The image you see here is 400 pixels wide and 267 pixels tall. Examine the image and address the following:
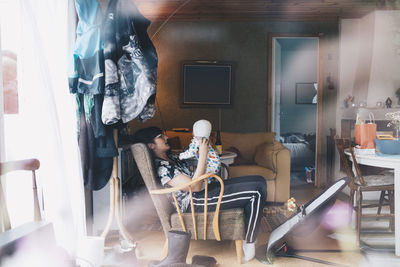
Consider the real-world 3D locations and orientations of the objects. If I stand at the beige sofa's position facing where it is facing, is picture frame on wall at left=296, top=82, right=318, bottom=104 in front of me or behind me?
behind

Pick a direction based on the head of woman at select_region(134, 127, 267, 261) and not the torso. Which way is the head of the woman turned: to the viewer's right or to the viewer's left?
to the viewer's right

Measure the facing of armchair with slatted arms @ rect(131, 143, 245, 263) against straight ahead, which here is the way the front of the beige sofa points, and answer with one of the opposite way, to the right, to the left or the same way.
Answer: to the left

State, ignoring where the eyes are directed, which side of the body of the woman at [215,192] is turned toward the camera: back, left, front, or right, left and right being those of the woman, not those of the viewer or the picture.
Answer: right

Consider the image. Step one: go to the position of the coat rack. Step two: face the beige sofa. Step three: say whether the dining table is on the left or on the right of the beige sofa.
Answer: right

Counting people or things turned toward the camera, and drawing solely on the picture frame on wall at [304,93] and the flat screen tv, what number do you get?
2

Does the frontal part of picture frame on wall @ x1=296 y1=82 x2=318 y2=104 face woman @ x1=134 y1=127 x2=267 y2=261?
yes

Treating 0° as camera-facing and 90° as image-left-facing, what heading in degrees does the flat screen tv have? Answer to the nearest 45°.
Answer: approximately 0°

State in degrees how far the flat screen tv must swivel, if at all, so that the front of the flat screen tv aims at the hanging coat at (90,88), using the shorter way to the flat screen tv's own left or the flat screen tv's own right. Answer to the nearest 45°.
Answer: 0° — it already faces it

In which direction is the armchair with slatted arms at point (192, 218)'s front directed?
to the viewer's right

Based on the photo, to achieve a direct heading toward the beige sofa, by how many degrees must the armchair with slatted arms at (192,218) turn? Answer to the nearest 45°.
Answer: approximately 45° to its left

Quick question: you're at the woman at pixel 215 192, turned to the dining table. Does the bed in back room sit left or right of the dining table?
left
